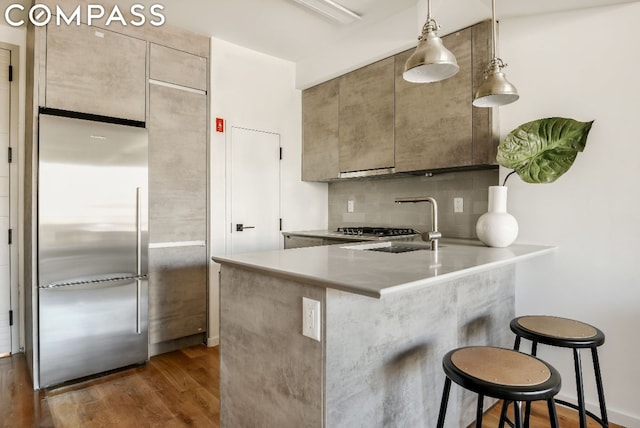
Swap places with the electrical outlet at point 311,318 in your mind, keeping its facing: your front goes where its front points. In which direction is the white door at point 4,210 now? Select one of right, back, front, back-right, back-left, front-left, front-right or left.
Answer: right

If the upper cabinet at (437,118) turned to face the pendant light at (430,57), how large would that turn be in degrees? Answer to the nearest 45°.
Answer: approximately 45° to its left

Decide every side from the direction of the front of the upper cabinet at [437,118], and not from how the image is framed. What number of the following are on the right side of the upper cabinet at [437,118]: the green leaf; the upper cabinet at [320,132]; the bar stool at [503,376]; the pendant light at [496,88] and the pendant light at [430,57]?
1

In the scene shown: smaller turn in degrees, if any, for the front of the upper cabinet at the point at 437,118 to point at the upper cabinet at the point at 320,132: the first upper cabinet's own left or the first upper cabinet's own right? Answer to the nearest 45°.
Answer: approximately 90° to the first upper cabinet's own right

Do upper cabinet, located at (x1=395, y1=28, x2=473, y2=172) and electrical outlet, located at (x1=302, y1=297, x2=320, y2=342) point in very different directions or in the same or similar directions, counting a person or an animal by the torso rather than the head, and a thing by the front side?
same or similar directions

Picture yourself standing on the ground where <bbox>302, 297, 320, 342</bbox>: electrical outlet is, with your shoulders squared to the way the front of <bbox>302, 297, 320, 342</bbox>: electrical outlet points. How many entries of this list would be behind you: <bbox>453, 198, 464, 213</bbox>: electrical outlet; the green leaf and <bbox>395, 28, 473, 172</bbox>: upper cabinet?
3

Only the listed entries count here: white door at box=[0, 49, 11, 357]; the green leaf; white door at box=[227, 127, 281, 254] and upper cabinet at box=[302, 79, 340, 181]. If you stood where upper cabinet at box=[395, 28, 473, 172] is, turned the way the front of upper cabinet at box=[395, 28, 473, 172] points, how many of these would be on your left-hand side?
1

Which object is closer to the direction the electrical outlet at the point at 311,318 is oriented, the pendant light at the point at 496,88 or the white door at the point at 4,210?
the white door

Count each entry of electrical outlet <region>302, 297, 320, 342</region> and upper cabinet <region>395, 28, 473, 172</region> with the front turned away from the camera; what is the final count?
0

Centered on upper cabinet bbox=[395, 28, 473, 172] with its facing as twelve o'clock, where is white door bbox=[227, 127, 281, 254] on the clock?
The white door is roughly at 2 o'clock from the upper cabinet.

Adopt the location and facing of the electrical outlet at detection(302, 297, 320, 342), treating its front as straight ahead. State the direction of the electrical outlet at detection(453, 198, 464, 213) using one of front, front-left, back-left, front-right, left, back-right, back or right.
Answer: back

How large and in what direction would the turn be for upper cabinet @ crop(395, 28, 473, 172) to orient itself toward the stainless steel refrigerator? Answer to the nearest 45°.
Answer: approximately 45° to its right

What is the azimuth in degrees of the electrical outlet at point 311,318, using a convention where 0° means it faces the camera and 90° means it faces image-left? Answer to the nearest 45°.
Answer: approximately 45°

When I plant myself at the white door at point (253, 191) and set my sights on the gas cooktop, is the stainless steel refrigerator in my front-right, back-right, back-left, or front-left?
back-right

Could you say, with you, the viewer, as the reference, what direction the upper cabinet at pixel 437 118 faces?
facing the viewer and to the left of the viewer
